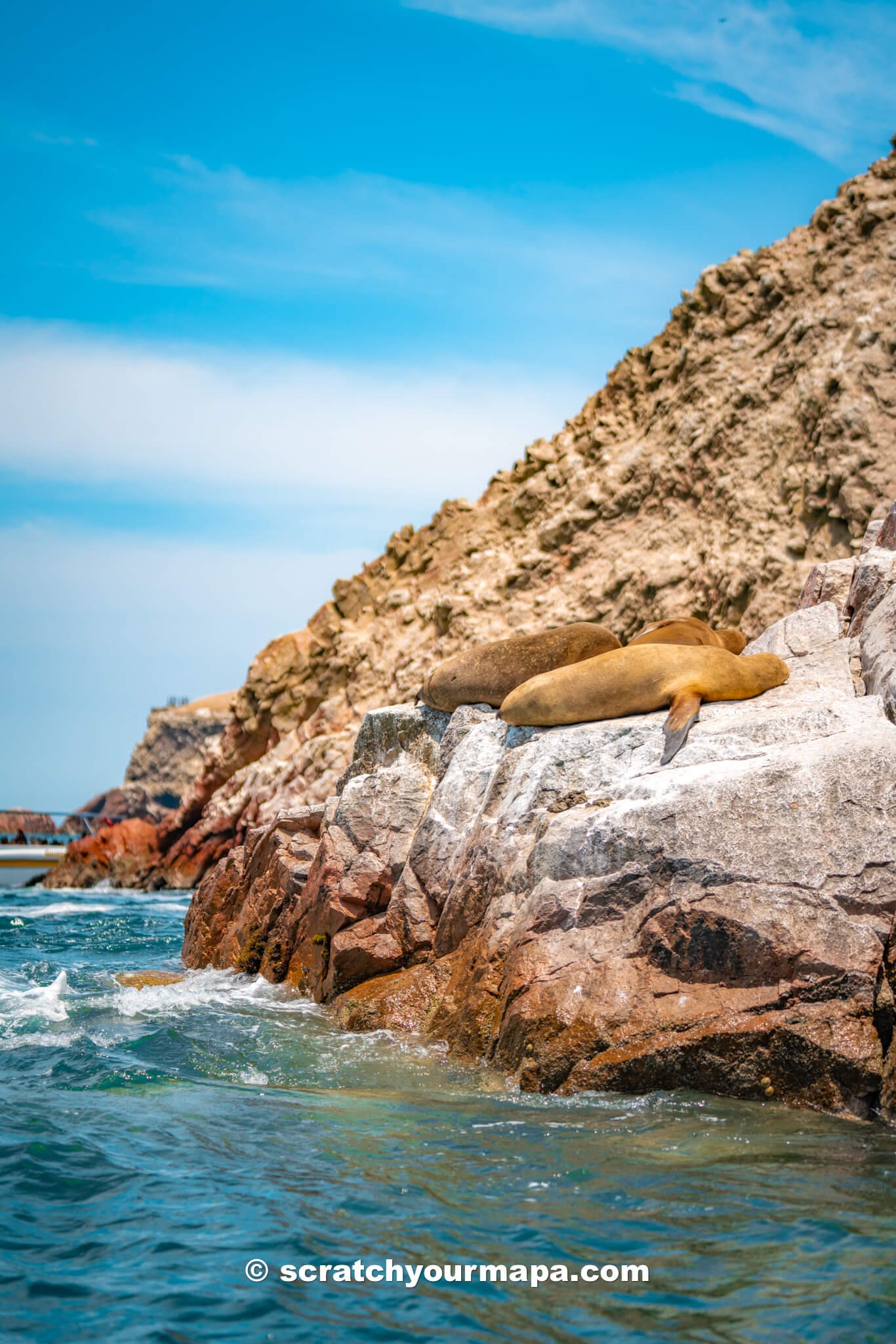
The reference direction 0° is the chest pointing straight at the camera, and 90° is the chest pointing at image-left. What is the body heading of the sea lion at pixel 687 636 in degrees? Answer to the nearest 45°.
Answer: approximately 270°

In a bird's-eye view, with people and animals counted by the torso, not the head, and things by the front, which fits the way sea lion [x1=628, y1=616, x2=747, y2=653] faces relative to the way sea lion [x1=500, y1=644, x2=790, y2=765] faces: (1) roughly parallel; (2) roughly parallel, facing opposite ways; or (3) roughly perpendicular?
roughly parallel

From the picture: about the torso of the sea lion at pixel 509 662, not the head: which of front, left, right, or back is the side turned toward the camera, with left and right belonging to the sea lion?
right

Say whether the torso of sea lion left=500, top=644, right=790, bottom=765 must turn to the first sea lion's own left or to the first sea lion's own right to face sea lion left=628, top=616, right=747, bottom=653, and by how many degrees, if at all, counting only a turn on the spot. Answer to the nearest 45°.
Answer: approximately 90° to the first sea lion's own left

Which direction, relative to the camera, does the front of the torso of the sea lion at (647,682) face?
to the viewer's right
